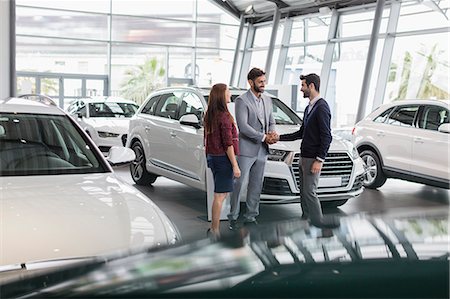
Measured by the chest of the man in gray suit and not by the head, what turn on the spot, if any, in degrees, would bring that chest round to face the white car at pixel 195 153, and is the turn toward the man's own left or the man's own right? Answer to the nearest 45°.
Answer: approximately 180°

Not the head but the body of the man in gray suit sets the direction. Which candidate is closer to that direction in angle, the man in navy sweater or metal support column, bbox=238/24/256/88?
the man in navy sweater

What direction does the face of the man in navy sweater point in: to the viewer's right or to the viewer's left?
to the viewer's left

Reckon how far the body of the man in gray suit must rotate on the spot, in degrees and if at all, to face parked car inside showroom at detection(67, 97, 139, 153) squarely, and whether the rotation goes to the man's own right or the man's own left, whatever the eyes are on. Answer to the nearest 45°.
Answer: approximately 180°

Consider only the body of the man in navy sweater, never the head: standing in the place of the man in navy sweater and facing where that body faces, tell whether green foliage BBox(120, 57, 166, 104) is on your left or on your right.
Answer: on your right

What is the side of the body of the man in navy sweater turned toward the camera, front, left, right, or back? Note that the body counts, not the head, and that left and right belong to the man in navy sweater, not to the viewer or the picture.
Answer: left

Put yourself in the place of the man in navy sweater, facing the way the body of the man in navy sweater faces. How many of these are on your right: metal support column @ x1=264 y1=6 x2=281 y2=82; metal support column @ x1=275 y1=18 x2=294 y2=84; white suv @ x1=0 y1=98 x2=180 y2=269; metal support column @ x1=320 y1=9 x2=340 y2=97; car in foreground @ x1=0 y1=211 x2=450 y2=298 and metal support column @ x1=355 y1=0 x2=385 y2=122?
4

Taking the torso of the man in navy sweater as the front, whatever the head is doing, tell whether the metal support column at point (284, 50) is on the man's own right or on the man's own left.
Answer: on the man's own right
